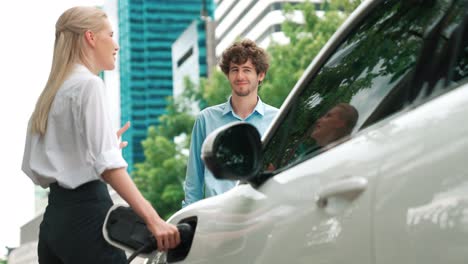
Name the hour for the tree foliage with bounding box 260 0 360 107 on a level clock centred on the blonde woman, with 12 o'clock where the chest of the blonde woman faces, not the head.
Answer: The tree foliage is roughly at 11 o'clock from the blonde woman.

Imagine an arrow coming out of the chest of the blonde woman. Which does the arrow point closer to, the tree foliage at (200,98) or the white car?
the tree foliage

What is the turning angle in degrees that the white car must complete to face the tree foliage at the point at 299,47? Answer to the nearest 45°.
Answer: approximately 45° to its right

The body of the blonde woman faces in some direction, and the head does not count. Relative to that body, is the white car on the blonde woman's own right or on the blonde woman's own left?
on the blonde woman's own right

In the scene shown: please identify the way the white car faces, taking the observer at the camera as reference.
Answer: facing away from the viewer and to the left of the viewer

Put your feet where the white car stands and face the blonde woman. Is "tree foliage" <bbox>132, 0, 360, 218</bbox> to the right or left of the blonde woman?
right

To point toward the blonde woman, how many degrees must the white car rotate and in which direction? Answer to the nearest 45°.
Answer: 0° — it already faces them

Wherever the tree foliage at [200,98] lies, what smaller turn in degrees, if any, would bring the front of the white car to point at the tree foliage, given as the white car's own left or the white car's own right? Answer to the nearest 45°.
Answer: approximately 45° to the white car's own right

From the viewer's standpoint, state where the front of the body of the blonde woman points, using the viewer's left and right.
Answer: facing away from the viewer and to the right of the viewer

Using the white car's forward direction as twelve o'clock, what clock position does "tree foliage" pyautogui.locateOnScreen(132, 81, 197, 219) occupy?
The tree foliage is roughly at 1 o'clock from the white car.
